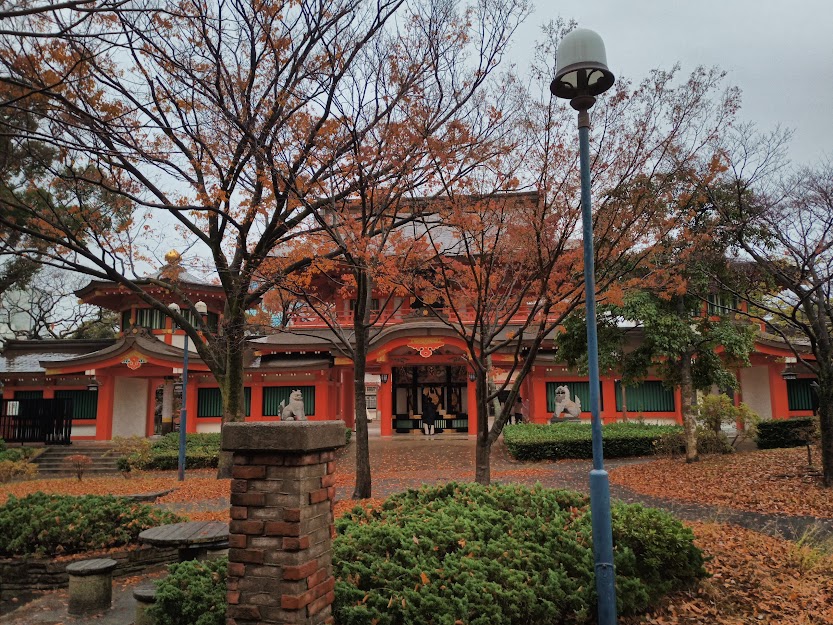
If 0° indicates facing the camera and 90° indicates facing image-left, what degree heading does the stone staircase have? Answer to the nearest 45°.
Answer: approximately 0°

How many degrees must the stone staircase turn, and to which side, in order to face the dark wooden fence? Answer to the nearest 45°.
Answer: approximately 180°

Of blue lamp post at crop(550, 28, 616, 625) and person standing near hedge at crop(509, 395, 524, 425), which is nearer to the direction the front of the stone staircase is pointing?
the blue lamp post

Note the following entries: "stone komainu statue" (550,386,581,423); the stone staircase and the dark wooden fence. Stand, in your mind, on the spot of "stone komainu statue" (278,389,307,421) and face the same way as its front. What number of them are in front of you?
1

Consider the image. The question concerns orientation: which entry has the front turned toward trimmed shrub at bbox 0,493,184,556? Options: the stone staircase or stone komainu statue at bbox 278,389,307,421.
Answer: the stone staircase

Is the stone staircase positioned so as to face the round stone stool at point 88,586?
yes
